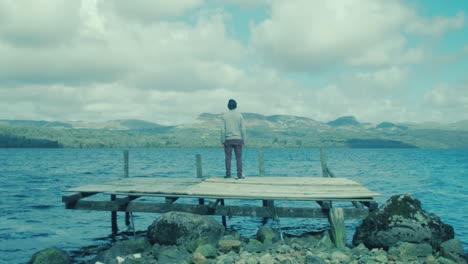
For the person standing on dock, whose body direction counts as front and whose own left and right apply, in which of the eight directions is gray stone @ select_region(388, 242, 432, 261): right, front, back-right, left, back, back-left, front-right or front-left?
back-right

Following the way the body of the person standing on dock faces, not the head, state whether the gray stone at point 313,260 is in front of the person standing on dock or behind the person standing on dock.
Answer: behind

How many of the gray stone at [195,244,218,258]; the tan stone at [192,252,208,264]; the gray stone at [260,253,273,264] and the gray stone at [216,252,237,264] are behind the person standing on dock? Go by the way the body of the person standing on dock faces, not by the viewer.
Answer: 4

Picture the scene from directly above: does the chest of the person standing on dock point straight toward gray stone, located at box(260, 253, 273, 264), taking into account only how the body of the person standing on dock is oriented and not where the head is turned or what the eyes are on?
no

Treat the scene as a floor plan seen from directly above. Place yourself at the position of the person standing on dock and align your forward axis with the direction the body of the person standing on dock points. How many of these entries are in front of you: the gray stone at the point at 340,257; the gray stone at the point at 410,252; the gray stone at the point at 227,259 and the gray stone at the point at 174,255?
0

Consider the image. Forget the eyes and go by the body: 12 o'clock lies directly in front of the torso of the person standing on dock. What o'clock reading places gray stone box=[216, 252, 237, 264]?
The gray stone is roughly at 6 o'clock from the person standing on dock.

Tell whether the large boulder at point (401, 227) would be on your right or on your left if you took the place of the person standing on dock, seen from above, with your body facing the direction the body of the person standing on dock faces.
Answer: on your right

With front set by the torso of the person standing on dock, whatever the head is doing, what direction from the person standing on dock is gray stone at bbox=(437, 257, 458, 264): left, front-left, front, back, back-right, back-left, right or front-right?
back-right

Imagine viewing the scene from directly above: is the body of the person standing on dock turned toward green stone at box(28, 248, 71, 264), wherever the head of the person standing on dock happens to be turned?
no

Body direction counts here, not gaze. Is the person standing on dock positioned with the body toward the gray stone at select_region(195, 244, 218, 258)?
no

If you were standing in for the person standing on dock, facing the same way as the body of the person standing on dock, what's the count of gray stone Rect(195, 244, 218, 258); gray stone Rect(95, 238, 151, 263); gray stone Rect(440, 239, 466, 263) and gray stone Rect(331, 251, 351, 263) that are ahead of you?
0

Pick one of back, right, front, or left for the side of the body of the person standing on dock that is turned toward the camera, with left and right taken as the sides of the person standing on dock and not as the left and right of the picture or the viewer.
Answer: back
